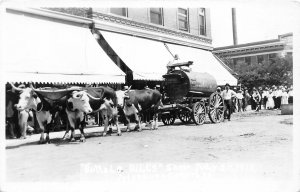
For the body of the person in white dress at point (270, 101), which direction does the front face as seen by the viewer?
toward the camera

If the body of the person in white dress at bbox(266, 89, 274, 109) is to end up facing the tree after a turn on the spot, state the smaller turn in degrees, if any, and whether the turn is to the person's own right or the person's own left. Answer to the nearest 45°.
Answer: approximately 180°

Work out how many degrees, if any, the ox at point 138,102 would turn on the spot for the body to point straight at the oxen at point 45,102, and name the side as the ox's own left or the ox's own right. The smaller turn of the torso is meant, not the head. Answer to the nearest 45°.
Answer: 0° — it already faces it

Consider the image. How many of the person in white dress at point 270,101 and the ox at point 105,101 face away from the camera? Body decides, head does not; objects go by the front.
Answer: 0

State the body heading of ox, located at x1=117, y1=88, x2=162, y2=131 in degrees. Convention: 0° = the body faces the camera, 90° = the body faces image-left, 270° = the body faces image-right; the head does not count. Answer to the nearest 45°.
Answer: approximately 45°

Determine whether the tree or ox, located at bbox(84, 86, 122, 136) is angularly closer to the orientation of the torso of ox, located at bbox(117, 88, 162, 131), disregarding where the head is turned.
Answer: the ox

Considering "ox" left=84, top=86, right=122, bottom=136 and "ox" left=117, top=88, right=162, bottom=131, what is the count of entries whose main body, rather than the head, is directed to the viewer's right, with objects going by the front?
0

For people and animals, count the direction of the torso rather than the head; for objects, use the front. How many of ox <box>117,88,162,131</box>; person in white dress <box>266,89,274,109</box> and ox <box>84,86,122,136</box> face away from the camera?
0

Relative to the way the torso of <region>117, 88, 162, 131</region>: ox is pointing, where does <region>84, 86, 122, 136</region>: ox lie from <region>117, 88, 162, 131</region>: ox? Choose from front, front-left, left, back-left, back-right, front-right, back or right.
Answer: front

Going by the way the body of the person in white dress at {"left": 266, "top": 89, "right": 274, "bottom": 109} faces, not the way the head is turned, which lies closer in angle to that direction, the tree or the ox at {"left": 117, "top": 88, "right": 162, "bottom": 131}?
the ox

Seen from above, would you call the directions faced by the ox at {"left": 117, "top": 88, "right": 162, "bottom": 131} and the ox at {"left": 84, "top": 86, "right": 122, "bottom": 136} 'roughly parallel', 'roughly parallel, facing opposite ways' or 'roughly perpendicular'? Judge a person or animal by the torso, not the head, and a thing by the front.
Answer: roughly parallel

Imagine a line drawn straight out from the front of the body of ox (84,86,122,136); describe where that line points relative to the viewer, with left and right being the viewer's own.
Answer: facing the viewer and to the left of the viewer

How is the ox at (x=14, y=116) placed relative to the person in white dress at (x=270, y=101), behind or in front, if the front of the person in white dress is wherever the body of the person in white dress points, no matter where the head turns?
in front

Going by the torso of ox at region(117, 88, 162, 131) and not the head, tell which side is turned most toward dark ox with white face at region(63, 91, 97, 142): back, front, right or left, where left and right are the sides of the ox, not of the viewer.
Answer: front
